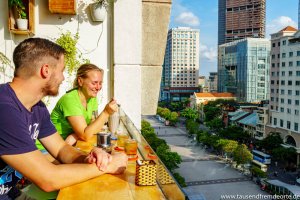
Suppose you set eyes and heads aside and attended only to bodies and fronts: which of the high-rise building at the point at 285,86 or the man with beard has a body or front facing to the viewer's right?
the man with beard

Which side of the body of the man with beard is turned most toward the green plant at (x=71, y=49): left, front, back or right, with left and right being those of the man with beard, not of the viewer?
left

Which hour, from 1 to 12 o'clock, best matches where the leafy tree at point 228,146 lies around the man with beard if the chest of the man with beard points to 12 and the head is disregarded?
The leafy tree is roughly at 10 o'clock from the man with beard.

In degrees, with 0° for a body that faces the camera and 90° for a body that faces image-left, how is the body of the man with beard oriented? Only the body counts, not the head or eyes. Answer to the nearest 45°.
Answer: approximately 270°

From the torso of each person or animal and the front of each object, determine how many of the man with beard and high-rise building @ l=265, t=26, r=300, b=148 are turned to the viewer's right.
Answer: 1

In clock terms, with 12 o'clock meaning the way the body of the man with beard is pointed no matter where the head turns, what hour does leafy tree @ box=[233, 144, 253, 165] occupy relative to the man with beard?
The leafy tree is roughly at 10 o'clock from the man with beard.
